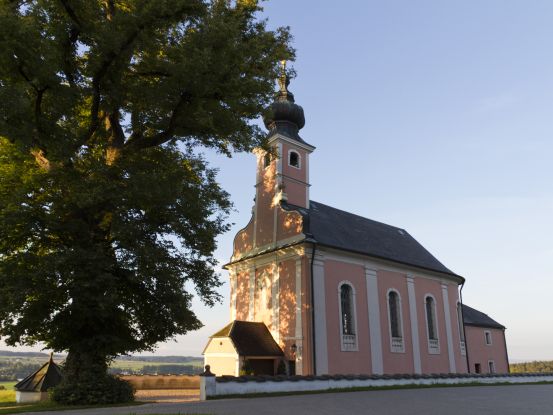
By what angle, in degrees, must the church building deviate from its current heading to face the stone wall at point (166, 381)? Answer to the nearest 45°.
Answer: approximately 45° to its right

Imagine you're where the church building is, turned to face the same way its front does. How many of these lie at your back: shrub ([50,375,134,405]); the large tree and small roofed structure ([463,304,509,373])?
1

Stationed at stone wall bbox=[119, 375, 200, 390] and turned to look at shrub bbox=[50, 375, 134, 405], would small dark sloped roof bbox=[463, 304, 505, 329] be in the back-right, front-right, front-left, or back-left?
back-left

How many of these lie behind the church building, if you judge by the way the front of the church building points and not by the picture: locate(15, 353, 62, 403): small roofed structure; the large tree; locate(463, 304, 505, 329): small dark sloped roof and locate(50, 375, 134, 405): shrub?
1

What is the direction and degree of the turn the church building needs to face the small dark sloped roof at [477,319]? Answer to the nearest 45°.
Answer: approximately 180°

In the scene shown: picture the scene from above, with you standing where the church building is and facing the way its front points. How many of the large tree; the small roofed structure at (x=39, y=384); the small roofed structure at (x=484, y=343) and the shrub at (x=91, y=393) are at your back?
1

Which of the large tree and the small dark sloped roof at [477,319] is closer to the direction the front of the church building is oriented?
the large tree

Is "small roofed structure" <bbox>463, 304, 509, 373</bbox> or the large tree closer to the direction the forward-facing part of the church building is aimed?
the large tree

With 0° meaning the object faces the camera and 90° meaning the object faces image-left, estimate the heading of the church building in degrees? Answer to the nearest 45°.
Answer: approximately 45°

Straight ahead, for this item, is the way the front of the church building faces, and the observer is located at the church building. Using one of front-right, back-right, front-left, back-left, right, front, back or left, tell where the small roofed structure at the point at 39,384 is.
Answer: front

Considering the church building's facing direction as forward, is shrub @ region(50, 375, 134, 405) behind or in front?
in front

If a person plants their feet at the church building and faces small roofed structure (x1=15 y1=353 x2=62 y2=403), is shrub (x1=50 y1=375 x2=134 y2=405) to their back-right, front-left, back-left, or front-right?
front-left

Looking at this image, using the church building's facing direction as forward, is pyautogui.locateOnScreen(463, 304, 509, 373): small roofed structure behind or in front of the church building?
behind
